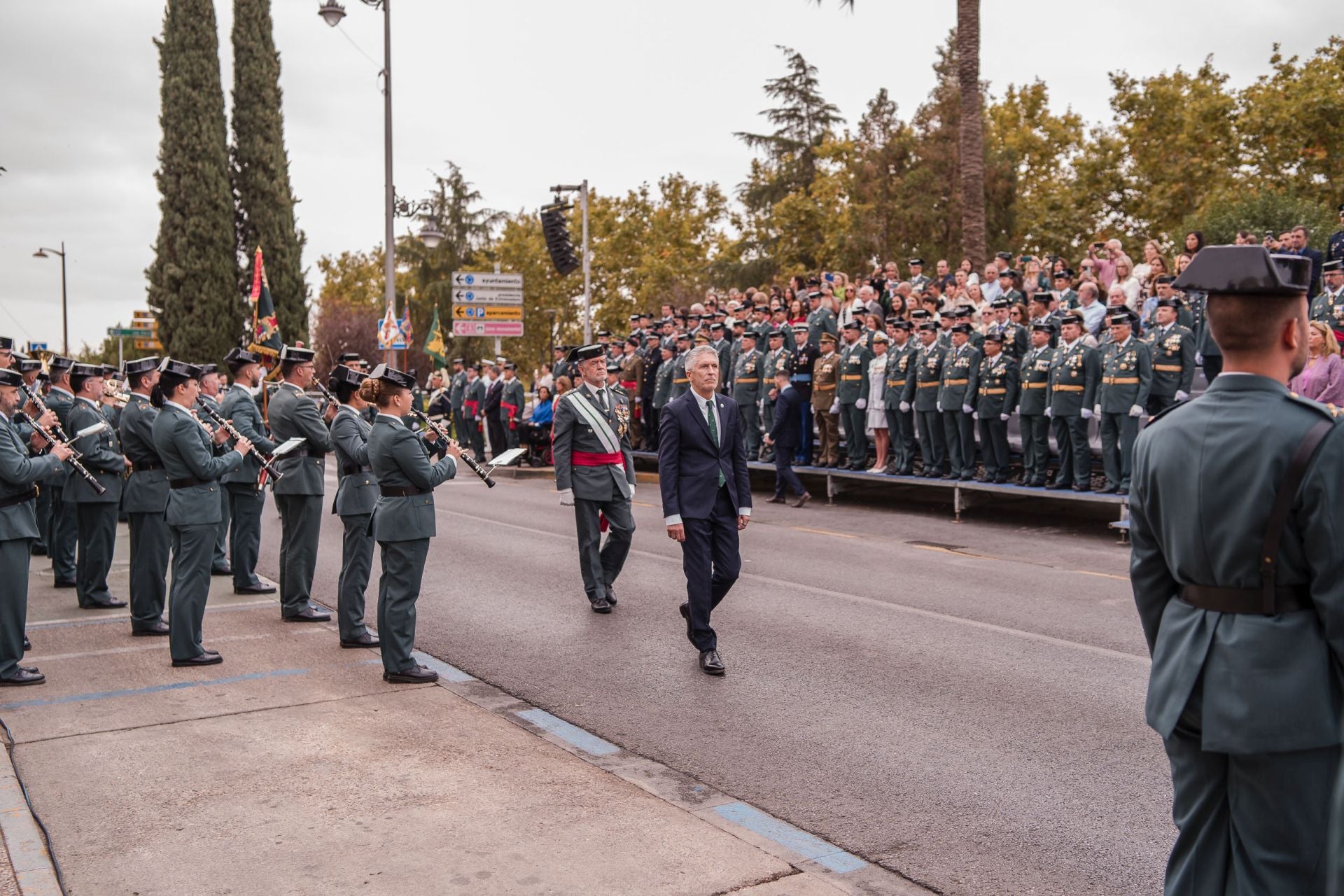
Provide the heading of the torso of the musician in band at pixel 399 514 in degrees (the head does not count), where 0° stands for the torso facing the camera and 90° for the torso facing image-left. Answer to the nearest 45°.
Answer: approximately 270°

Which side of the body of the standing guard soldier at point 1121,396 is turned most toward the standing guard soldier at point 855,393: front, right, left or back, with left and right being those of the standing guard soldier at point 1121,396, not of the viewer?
right

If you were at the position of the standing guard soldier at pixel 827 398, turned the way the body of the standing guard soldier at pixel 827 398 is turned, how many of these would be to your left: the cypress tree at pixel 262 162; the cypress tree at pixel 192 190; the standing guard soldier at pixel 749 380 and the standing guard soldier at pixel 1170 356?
1

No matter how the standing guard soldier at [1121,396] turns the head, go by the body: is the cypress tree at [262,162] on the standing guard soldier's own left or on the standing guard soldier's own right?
on the standing guard soldier's own right

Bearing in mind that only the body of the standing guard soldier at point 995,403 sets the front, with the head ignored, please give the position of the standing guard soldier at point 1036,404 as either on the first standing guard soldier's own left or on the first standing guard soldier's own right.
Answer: on the first standing guard soldier's own left

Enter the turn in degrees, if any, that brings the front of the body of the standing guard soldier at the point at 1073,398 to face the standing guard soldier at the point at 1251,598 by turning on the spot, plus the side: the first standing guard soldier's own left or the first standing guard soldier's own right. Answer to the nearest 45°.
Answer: approximately 45° to the first standing guard soldier's own left

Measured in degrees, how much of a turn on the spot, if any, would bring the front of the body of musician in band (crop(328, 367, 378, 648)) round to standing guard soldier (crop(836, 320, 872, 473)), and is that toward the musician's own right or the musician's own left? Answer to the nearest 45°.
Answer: approximately 45° to the musician's own left

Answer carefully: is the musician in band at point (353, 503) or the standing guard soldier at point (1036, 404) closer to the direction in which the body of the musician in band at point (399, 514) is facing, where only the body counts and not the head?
the standing guard soldier

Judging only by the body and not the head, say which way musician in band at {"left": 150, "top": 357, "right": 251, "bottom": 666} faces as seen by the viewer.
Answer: to the viewer's right

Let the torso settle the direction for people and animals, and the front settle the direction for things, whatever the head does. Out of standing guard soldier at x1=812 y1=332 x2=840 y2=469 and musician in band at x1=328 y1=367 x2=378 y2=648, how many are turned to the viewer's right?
1

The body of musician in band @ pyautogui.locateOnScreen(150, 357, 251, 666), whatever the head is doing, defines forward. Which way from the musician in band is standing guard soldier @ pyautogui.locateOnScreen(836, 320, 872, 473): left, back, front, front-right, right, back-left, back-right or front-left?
front-left

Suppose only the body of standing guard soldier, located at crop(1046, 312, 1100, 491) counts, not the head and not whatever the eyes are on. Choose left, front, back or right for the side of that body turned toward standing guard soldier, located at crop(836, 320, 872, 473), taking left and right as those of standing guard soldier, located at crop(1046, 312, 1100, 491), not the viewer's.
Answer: right

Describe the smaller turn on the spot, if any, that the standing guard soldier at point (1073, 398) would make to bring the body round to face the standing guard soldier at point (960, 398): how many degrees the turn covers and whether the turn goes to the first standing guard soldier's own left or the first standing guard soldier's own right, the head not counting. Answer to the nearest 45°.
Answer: approximately 90° to the first standing guard soldier's own right

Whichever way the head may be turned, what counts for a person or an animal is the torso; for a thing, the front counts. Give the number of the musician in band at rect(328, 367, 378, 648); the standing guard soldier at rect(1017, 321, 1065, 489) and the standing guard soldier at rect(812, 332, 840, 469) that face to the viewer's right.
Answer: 1

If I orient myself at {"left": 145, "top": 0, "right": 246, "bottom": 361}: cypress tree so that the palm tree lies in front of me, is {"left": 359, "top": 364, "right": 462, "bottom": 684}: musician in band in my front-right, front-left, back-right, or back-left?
front-right

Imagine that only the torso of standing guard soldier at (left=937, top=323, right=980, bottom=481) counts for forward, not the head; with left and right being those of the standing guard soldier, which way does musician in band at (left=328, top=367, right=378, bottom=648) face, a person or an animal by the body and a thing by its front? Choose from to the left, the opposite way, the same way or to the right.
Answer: the opposite way

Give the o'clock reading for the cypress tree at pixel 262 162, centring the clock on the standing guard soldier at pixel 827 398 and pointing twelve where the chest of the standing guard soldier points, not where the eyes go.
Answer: The cypress tree is roughly at 3 o'clock from the standing guard soldier.

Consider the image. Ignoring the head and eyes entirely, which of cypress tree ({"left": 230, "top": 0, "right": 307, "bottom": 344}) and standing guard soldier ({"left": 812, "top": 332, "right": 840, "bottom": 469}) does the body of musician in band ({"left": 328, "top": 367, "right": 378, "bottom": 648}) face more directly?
the standing guard soldier

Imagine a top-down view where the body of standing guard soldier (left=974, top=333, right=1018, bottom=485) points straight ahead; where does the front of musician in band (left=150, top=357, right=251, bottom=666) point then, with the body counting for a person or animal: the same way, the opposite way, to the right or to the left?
the opposite way

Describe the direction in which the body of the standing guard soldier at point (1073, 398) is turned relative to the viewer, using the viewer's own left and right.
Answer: facing the viewer and to the left of the viewer
